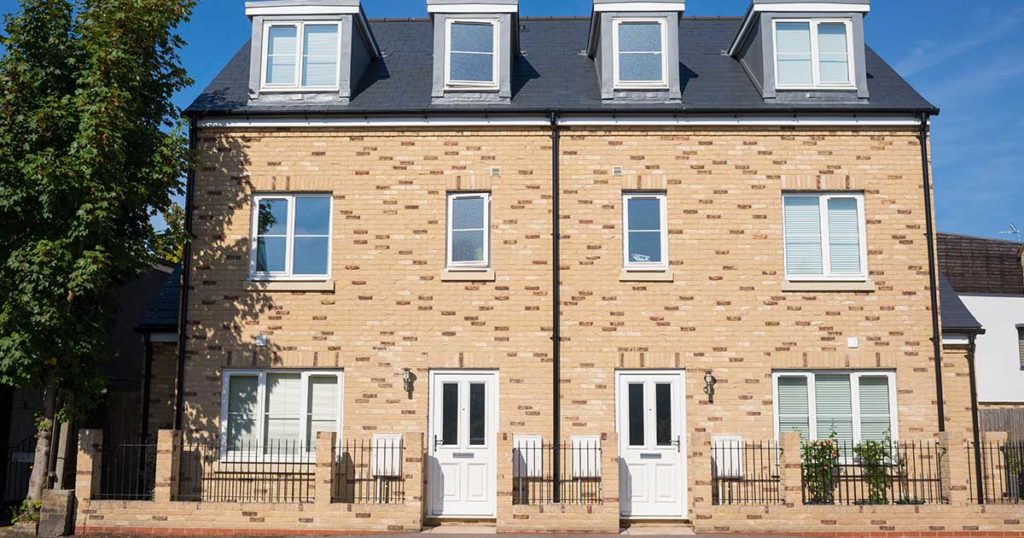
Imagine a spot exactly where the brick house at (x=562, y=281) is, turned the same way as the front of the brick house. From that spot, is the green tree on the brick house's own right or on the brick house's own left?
on the brick house's own right

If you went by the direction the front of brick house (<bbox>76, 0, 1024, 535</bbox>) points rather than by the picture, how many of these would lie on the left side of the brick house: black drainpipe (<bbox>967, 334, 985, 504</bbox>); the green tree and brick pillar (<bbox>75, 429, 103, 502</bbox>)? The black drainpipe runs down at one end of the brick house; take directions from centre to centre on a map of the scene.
1

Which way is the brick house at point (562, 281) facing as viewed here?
toward the camera

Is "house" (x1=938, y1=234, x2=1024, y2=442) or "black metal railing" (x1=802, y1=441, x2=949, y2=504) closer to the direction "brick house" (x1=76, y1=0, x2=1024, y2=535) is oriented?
the black metal railing

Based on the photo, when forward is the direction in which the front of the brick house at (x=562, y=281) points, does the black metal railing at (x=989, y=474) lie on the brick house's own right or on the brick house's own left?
on the brick house's own left

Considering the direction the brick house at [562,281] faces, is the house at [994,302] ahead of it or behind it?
behind

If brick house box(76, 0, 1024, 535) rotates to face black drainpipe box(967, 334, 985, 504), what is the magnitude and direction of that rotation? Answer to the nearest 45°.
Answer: approximately 90° to its left

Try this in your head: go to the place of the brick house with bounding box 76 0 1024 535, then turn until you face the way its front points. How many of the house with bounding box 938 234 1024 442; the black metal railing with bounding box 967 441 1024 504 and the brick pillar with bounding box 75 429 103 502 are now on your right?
1

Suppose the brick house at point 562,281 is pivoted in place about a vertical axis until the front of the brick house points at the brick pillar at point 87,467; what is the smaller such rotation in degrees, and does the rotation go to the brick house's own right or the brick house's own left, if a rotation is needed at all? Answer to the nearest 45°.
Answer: approximately 90° to the brick house's own right

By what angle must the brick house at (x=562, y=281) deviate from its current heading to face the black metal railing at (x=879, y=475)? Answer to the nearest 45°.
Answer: approximately 90° to its left
